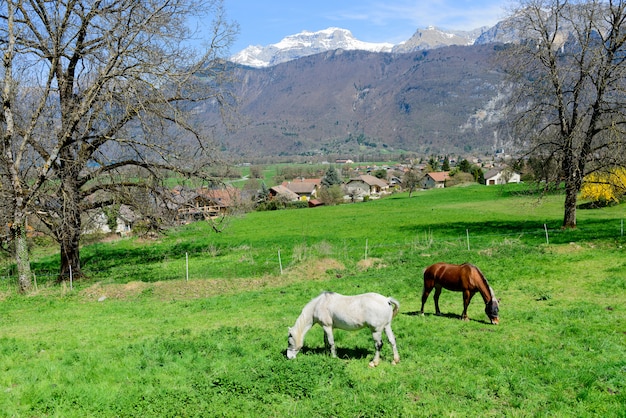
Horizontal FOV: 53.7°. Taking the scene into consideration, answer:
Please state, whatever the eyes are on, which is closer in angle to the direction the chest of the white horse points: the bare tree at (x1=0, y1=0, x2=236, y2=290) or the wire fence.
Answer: the bare tree

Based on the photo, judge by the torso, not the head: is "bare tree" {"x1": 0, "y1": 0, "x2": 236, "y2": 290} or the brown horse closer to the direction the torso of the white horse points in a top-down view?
the bare tree

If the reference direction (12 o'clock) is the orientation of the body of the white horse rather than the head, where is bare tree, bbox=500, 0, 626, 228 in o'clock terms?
The bare tree is roughly at 4 o'clock from the white horse.

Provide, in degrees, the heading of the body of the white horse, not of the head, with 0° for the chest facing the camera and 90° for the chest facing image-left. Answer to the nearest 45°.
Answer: approximately 90°

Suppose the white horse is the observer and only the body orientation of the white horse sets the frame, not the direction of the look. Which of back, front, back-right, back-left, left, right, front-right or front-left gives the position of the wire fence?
right

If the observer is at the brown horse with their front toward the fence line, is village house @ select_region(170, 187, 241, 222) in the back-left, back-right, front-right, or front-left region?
front-left

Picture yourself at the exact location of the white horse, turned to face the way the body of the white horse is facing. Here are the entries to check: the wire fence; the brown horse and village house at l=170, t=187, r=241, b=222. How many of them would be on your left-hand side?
0

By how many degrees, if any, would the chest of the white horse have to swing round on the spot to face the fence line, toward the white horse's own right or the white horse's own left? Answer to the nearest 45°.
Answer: approximately 90° to the white horse's own right

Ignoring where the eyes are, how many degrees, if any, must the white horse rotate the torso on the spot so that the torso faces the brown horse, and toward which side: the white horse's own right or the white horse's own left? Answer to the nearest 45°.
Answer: approximately 135° to the white horse's own right

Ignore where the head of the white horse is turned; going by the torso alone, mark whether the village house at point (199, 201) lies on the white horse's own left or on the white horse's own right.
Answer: on the white horse's own right
